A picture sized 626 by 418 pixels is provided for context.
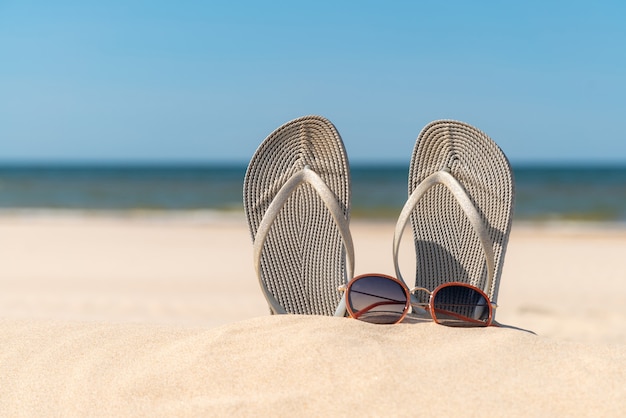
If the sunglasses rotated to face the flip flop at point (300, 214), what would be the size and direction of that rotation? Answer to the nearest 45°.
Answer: approximately 135° to its right

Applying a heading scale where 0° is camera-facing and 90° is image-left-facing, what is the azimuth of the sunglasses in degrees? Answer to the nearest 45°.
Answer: approximately 0°

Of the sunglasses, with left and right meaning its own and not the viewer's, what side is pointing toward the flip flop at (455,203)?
back
